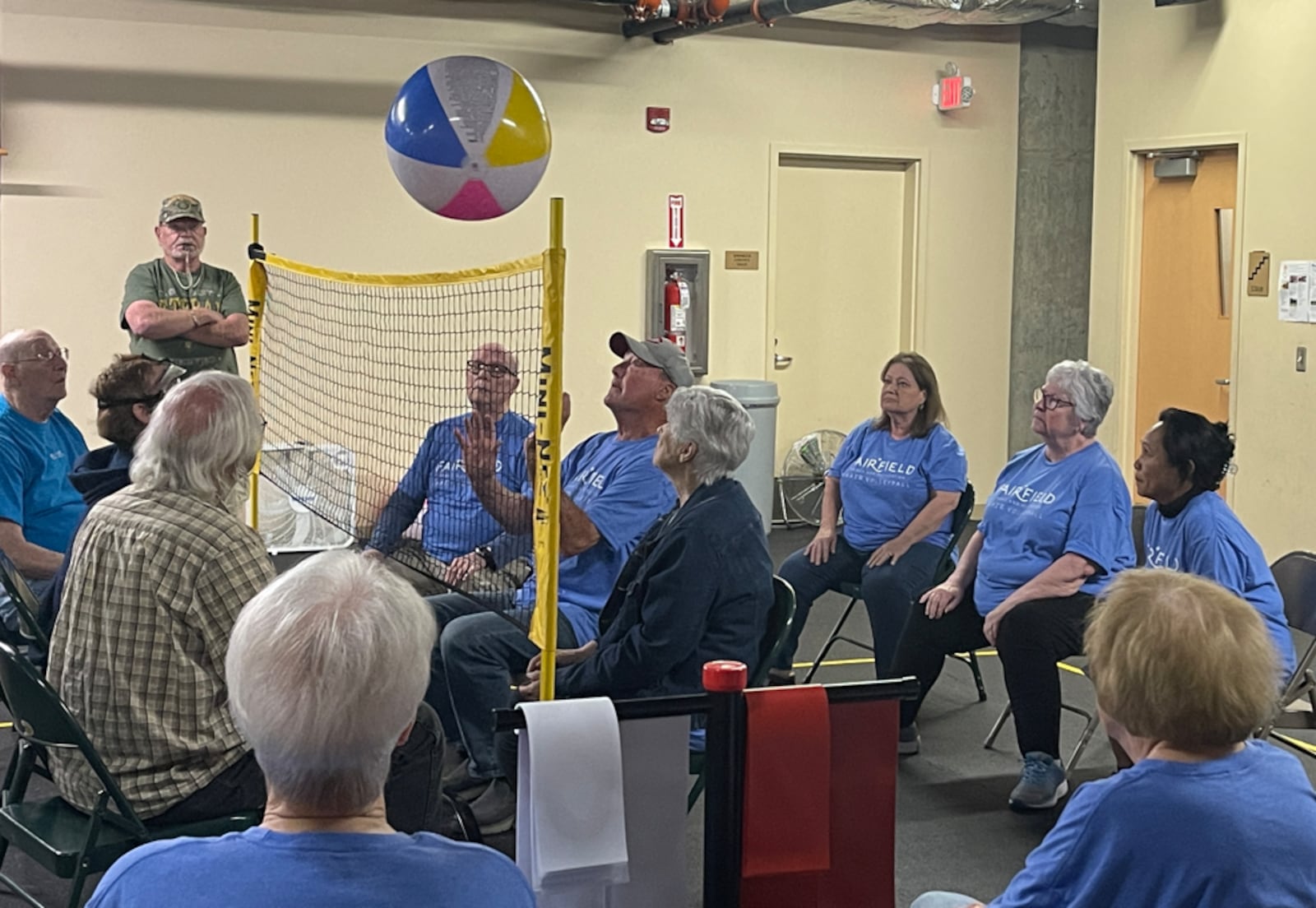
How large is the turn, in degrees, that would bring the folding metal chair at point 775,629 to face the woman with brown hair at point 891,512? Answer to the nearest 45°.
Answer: approximately 90° to its right

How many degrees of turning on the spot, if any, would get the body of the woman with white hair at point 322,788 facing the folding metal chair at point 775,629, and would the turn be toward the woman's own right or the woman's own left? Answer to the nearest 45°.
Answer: approximately 45° to the woman's own right

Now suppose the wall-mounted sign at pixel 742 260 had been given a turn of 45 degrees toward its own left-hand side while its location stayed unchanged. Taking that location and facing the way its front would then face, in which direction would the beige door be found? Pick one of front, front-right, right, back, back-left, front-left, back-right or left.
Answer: left

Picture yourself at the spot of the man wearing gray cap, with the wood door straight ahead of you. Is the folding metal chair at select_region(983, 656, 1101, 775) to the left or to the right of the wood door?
right

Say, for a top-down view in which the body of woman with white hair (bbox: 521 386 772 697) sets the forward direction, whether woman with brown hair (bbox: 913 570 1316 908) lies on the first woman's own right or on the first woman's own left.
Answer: on the first woman's own left

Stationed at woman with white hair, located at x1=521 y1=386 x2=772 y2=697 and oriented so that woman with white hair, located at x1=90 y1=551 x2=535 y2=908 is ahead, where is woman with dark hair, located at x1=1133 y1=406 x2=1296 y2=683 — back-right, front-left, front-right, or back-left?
back-left

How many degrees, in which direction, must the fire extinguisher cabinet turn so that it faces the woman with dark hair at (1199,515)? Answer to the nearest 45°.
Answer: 0° — it already faces them

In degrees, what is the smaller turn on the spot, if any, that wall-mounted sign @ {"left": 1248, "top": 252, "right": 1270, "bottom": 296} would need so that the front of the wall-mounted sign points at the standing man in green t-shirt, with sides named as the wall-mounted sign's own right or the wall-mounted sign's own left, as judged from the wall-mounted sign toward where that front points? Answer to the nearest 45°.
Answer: approximately 45° to the wall-mounted sign's own right

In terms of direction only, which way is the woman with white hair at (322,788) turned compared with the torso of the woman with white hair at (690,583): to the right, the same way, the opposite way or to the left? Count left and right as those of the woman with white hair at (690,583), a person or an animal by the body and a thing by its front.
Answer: to the right
